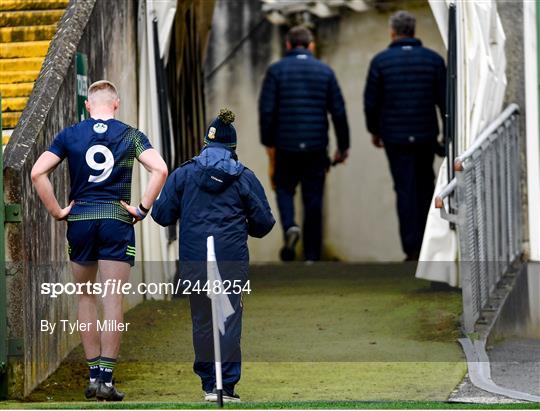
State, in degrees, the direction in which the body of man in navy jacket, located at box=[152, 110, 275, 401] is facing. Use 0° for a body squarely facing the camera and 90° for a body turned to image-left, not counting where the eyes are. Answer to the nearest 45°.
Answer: approximately 180°

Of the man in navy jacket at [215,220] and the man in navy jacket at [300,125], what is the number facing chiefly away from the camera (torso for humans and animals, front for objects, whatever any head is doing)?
2

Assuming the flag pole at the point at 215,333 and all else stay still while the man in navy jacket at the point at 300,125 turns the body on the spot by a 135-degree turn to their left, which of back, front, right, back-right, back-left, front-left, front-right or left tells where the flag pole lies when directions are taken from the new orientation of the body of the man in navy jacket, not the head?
front-left

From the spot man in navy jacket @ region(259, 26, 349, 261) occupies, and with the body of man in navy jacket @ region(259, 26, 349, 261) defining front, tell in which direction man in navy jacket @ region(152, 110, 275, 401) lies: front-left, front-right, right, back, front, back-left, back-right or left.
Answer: back

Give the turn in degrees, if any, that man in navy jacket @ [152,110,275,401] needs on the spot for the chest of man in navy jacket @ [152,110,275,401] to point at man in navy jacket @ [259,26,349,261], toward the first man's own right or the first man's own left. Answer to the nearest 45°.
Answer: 0° — they already face them

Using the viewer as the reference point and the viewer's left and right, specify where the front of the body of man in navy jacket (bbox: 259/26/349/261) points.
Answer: facing away from the viewer

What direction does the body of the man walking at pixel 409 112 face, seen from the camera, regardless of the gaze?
away from the camera

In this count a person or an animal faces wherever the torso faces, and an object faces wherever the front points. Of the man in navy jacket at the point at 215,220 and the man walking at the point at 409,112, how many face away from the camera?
2
